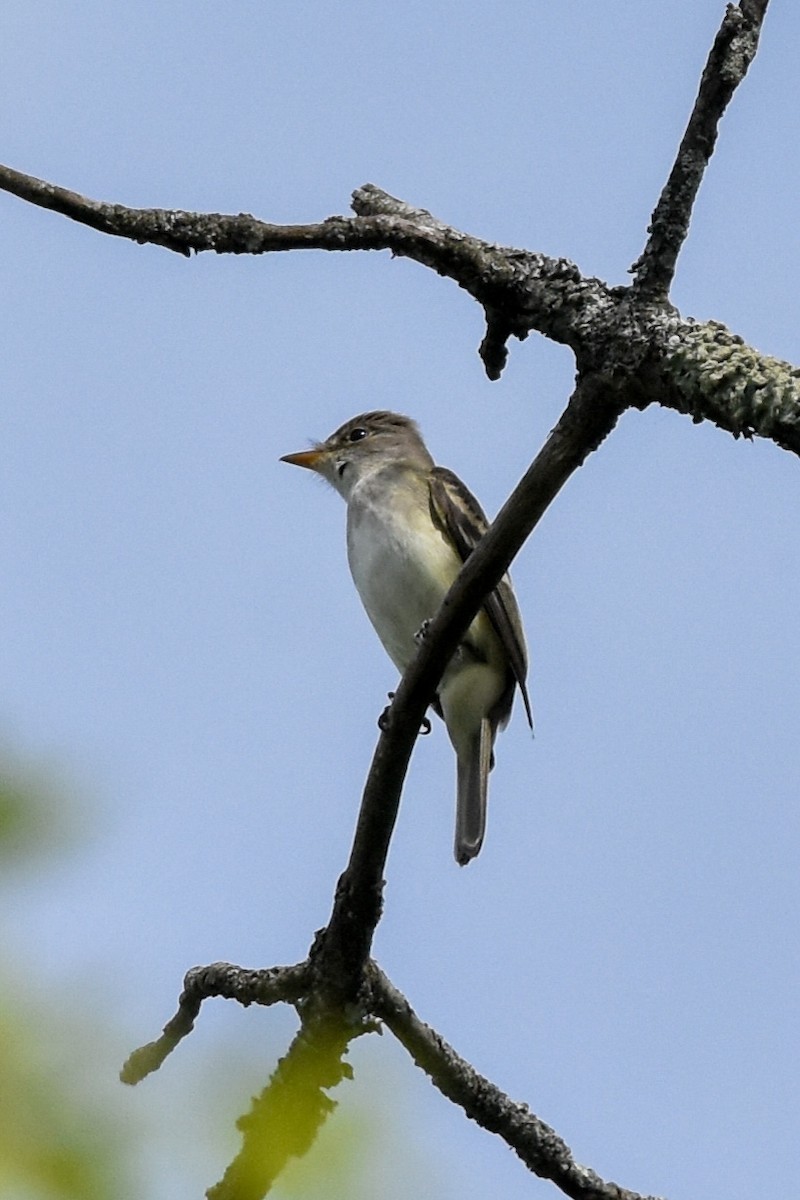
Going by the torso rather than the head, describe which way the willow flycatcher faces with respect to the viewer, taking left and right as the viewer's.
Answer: facing the viewer and to the left of the viewer
